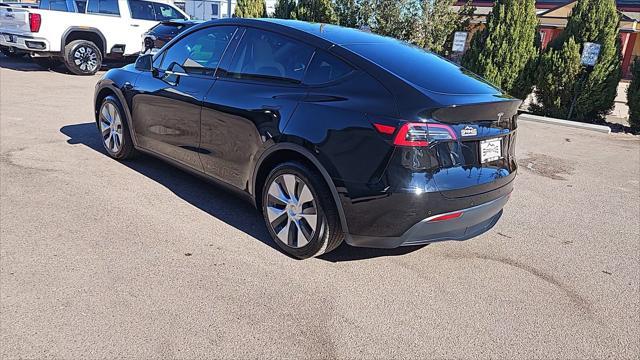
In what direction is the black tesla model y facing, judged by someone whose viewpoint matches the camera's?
facing away from the viewer and to the left of the viewer

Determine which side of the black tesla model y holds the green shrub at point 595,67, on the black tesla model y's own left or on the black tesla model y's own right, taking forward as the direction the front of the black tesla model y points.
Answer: on the black tesla model y's own right

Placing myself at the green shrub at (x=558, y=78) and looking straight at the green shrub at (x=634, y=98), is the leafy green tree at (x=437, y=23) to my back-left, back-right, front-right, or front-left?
back-left

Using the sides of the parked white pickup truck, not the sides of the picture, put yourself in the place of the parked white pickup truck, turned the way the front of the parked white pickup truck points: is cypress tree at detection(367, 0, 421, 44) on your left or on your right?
on your right
